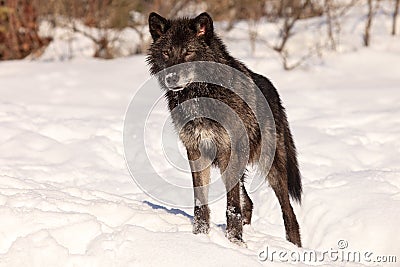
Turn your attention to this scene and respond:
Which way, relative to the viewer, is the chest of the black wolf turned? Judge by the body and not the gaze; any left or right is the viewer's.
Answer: facing the viewer and to the left of the viewer
